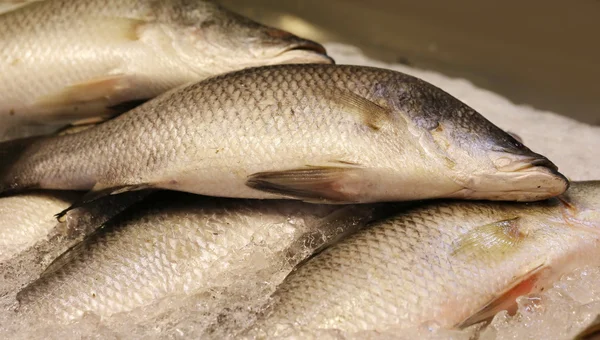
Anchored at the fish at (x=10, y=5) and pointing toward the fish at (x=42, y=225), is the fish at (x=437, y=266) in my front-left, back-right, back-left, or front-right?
front-left

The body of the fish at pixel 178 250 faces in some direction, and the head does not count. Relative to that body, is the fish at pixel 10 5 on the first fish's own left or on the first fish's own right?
on the first fish's own left

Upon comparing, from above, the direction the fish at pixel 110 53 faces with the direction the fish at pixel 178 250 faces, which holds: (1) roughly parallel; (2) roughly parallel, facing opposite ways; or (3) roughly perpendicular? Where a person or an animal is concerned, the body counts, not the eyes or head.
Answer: roughly parallel

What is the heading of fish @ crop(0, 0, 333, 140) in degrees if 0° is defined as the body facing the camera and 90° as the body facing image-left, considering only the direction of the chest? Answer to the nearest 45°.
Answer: approximately 270°

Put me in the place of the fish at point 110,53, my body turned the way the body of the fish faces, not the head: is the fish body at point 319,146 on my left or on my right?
on my right

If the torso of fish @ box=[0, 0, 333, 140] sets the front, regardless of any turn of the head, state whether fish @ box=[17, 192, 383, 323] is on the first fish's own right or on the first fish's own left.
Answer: on the first fish's own right

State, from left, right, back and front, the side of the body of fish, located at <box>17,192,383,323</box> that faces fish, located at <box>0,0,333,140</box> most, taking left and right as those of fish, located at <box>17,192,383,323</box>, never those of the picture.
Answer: left

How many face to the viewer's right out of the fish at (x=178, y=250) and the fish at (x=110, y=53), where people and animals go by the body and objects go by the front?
2

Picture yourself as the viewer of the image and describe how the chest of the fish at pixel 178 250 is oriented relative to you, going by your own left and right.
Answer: facing to the right of the viewer
